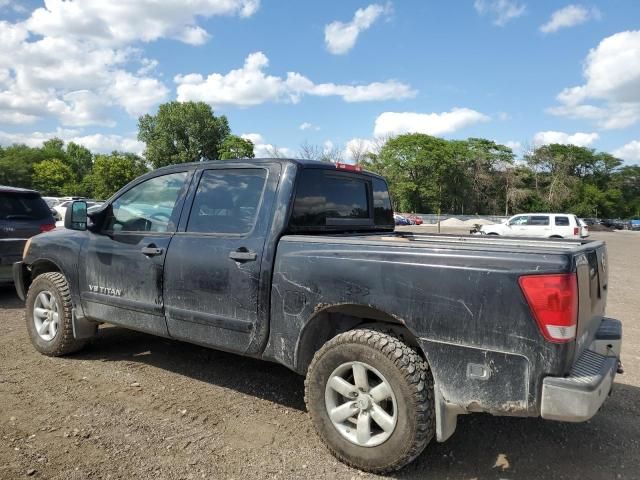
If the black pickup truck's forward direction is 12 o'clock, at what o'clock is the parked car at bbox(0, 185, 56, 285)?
The parked car is roughly at 12 o'clock from the black pickup truck.

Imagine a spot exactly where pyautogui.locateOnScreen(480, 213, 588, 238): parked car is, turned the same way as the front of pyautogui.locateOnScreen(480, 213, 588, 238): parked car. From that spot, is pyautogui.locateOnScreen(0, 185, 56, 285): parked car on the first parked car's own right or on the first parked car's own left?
on the first parked car's own left

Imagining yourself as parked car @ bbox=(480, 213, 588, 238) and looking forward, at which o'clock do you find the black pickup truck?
The black pickup truck is roughly at 9 o'clock from the parked car.

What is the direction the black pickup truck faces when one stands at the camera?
facing away from the viewer and to the left of the viewer

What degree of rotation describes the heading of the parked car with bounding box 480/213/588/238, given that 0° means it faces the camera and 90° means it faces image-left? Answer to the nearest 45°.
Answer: approximately 90°

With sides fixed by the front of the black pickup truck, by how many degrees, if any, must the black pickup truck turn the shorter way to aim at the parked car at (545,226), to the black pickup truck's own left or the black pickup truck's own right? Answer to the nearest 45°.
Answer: approximately 90° to the black pickup truck's own right

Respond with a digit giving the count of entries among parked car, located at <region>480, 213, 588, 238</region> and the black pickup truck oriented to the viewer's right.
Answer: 0
